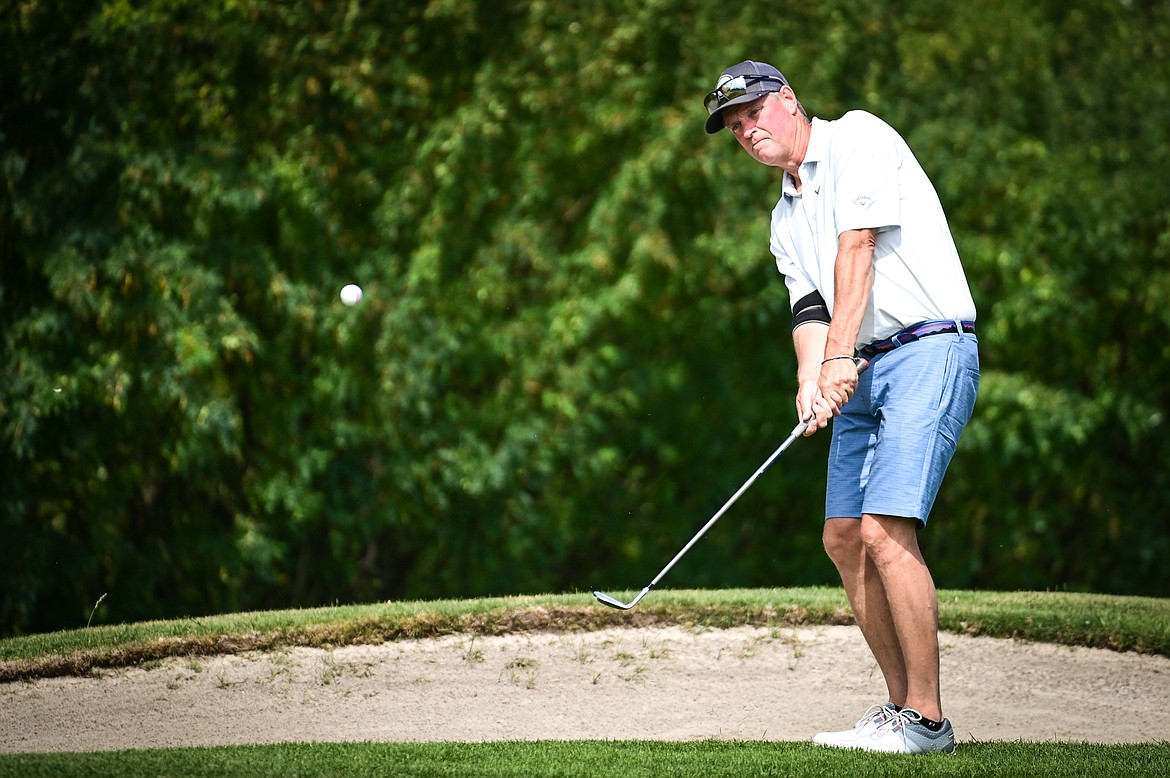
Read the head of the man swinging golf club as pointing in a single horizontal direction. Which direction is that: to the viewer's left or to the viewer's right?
to the viewer's left

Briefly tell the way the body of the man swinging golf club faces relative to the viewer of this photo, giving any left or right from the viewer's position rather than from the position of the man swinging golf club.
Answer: facing the viewer and to the left of the viewer
